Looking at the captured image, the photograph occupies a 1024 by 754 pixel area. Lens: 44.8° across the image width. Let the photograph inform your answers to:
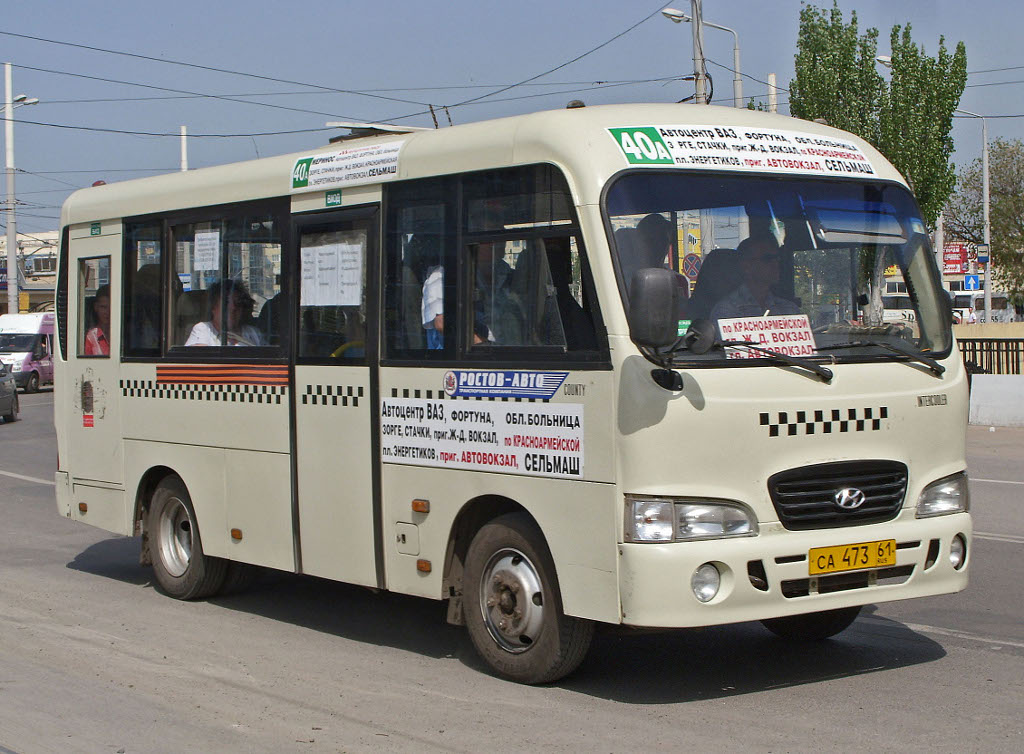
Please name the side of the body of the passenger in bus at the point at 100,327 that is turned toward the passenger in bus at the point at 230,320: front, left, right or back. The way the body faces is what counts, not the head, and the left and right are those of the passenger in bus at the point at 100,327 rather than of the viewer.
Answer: front

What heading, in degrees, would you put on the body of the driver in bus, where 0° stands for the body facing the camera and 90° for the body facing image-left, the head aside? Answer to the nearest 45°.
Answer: approximately 315°

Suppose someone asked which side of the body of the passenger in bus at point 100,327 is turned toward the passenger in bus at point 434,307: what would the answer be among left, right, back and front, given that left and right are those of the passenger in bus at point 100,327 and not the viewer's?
front

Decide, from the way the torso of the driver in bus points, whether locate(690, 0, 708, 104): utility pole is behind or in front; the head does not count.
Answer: behind

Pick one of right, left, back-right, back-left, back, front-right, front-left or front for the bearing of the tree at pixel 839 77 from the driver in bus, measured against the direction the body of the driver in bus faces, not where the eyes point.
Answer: back-left

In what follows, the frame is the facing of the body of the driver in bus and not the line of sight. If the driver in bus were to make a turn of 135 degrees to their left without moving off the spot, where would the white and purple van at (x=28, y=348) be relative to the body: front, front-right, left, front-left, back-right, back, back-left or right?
front-left

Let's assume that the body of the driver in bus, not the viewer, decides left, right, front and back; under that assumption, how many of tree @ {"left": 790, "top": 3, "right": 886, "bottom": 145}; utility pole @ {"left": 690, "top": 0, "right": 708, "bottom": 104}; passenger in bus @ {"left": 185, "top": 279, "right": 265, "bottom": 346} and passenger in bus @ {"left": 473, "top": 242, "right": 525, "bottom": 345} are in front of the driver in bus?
0

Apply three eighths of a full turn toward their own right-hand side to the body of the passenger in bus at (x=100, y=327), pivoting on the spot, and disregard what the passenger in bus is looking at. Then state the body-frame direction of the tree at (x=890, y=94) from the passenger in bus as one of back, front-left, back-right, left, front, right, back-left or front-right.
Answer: back-right

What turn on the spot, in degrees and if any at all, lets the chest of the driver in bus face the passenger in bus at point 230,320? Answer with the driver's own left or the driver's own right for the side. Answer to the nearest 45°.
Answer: approximately 180°

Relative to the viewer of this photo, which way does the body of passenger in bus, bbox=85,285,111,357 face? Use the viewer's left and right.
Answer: facing the viewer and to the right of the viewer

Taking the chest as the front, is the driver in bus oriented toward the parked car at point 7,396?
no

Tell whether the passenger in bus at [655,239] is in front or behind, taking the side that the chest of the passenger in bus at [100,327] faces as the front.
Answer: in front

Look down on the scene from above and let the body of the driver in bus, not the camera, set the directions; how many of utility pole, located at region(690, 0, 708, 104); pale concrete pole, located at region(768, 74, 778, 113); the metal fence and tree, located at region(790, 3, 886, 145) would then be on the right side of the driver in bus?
0

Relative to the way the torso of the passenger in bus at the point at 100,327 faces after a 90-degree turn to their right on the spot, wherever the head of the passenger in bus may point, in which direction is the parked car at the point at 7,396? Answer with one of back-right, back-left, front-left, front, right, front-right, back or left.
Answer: back-right

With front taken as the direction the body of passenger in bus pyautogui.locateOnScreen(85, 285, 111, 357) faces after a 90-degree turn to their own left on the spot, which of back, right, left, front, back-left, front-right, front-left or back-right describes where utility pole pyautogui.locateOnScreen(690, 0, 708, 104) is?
front

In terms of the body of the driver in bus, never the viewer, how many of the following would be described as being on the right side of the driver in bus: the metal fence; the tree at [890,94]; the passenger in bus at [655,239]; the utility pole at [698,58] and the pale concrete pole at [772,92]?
1

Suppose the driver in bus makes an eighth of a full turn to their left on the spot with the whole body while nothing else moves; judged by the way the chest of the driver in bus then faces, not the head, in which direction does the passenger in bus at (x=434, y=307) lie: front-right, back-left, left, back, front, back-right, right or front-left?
back

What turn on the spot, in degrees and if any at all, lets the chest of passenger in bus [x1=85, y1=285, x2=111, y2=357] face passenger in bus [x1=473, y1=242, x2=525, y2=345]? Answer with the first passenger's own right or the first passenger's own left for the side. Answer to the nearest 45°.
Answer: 0° — they already face them
